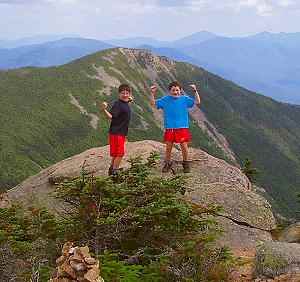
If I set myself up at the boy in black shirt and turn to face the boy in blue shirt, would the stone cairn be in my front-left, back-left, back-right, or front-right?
back-right

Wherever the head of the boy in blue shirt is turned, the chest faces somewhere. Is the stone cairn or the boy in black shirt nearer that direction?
the stone cairn

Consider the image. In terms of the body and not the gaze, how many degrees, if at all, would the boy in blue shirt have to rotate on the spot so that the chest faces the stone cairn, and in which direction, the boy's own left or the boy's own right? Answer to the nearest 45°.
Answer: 0° — they already face it

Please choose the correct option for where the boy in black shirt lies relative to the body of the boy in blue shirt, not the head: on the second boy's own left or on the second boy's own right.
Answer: on the second boy's own right

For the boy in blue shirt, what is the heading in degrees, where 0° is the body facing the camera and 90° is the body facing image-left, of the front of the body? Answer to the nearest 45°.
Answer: approximately 0°

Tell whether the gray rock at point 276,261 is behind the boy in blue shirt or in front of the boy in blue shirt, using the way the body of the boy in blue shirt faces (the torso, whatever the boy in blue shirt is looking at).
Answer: in front
